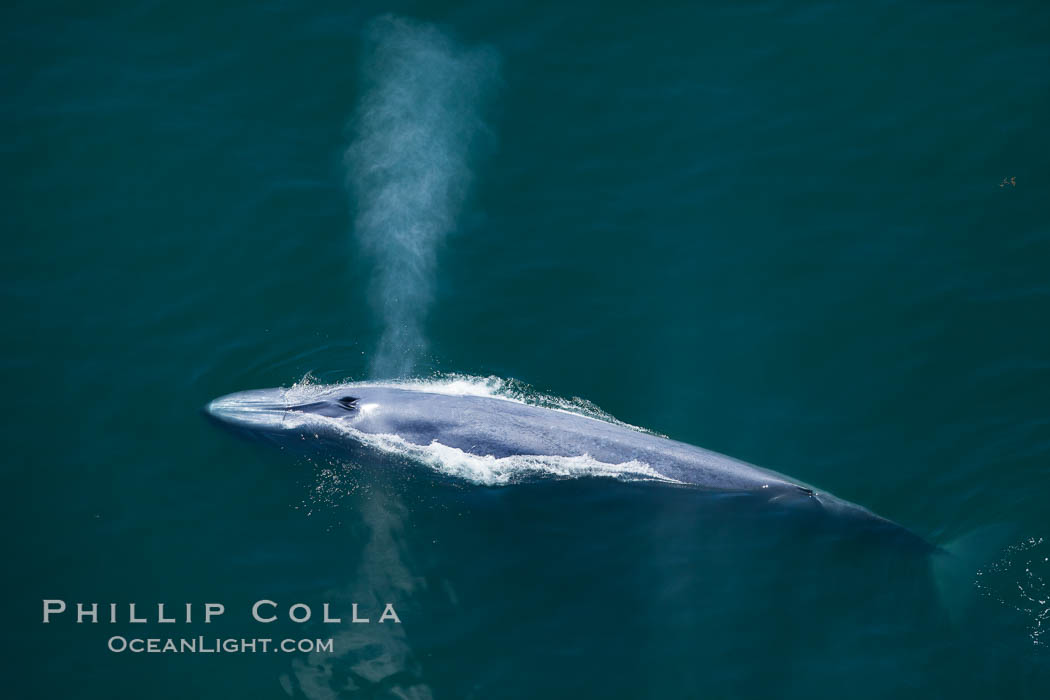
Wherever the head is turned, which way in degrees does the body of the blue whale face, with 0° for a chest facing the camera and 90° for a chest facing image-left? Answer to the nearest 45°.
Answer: approximately 90°
